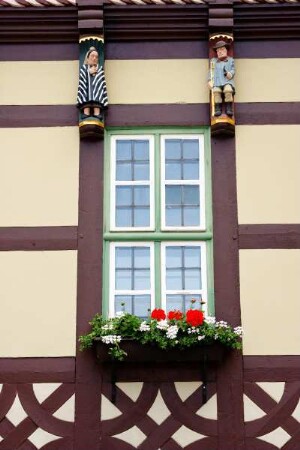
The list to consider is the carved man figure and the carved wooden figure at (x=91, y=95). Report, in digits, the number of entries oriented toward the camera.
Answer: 2

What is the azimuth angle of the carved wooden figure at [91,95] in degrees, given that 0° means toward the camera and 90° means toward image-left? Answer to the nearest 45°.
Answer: approximately 0°

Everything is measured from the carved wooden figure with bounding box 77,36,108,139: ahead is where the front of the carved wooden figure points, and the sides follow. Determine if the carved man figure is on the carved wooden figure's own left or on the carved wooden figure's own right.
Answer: on the carved wooden figure's own left

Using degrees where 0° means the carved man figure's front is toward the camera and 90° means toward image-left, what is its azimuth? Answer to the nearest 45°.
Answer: approximately 0°
